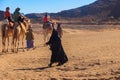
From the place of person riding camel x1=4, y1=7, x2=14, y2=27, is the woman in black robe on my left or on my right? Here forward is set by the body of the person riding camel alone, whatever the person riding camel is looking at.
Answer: on my right

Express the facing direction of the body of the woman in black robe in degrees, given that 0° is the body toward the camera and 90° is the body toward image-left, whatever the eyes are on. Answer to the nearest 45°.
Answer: approximately 90°

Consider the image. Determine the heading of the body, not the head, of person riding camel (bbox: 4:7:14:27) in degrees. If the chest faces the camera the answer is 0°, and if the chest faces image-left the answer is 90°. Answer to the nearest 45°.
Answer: approximately 270°

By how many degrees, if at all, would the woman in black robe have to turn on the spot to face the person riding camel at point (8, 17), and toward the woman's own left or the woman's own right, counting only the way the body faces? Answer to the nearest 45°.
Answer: approximately 45° to the woman's own right

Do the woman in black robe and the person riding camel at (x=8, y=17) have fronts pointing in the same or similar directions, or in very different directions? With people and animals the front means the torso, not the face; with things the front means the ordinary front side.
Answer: very different directions

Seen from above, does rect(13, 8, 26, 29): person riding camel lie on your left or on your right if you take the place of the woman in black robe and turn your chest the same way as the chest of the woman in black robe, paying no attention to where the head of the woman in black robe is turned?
on your right
